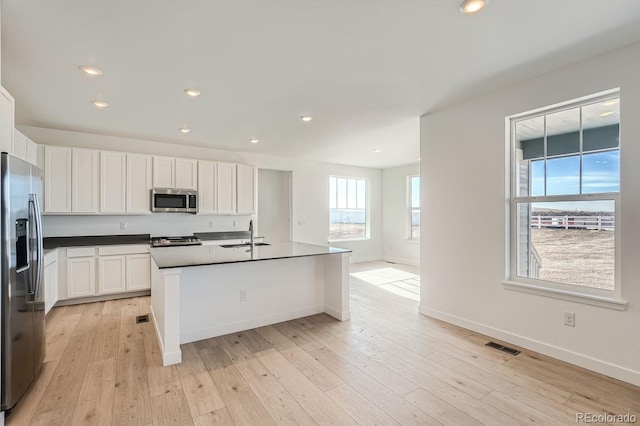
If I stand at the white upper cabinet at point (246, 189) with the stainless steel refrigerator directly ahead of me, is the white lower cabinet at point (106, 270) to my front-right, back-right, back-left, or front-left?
front-right

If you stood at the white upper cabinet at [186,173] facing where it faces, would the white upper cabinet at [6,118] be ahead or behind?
ahead

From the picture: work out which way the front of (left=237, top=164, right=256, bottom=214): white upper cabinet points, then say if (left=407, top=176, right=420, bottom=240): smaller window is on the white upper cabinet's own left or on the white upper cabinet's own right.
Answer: on the white upper cabinet's own left

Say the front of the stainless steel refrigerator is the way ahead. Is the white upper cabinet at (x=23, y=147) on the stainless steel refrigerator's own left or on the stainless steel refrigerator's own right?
on the stainless steel refrigerator's own left

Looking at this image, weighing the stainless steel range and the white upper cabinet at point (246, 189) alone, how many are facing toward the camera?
2

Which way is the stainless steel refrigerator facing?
to the viewer's right

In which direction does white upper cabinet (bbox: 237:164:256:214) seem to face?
toward the camera

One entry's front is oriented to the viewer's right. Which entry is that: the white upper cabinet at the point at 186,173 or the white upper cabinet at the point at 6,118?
the white upper cabinet at the point at 6,118

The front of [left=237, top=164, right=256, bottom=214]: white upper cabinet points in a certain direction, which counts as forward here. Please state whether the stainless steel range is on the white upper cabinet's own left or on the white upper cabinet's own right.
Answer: on the white upper cabinet's own right

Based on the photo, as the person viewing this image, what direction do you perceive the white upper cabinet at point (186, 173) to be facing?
facing the viewer

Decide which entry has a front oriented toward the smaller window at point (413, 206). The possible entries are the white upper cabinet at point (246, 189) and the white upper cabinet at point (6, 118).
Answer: the white upper cabinet at point (6, 118)

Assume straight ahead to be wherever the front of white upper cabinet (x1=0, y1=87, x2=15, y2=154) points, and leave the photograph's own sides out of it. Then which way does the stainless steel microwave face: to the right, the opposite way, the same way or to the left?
to the right

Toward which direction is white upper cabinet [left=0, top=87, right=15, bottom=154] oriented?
to the viewer's right

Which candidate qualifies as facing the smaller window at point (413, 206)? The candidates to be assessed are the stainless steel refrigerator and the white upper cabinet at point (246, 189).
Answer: the stainless steel refrigerator

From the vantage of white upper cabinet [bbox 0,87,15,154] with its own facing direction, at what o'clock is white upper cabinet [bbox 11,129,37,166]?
white upper cabinet [bbox 11,129,37,166] is roughly at 9 o'clock from white upper cabinet [bbox 0,87,15,154].

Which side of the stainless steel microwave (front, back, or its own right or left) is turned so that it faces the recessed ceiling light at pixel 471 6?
front

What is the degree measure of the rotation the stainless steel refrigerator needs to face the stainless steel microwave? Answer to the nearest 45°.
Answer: approximately 45° to its left
